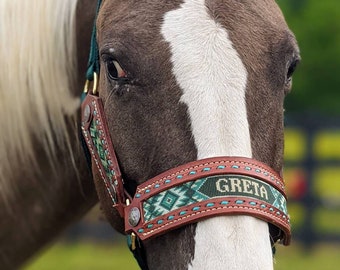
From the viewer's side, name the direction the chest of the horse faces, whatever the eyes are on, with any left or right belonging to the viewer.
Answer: facing the viewer and to the right of the viewer
